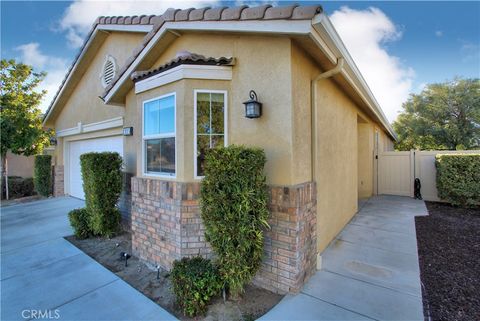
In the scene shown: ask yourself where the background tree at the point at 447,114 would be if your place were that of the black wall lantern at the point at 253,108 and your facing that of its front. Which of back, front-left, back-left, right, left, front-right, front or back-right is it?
back

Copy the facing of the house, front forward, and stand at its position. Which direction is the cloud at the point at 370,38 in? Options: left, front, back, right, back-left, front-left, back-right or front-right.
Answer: back

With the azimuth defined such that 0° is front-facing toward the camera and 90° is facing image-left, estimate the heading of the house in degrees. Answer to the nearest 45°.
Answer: approximately 45°

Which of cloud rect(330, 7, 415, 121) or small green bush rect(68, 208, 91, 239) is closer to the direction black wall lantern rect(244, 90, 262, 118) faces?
the small green bush

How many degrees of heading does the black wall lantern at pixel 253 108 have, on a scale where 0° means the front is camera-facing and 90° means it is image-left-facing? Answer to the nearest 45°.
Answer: approximately 45°

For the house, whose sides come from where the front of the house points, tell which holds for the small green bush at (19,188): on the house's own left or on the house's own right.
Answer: on the house's own right

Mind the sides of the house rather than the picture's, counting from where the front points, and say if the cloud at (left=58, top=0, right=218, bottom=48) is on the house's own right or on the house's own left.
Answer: on the house's own right

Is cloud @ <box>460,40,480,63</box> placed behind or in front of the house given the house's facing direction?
behind

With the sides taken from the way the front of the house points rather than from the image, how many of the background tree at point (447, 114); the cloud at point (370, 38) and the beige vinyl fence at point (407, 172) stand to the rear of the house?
3

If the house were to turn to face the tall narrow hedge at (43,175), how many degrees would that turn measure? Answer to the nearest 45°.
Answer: approximately 90° to its right

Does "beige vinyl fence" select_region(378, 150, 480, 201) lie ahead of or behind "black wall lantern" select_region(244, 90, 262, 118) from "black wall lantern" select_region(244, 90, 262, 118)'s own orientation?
behind

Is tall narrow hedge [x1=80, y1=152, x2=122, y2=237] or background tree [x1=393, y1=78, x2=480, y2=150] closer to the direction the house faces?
the tall narrow hedge
